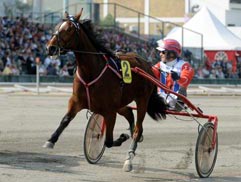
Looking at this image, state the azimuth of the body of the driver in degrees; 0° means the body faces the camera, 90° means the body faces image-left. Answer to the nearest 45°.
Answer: approximately 45°

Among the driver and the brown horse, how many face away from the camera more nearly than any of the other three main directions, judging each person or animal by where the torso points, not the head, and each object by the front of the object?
0

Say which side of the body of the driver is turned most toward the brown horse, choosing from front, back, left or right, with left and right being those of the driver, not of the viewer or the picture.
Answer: front

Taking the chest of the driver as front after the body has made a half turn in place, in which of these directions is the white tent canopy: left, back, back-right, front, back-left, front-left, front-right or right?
front-left

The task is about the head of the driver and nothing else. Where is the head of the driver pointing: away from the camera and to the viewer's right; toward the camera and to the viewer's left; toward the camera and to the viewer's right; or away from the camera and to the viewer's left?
toward the camera and to the viewer's left

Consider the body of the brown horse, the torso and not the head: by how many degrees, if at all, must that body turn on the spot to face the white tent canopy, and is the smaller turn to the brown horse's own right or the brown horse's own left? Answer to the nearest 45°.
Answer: approximately 135° to the brown horse's own right

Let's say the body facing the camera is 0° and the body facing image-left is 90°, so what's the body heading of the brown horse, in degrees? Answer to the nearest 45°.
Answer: approximately 45°

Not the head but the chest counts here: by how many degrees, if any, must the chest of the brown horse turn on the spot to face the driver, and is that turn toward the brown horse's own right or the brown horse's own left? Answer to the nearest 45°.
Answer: approximately 180°
